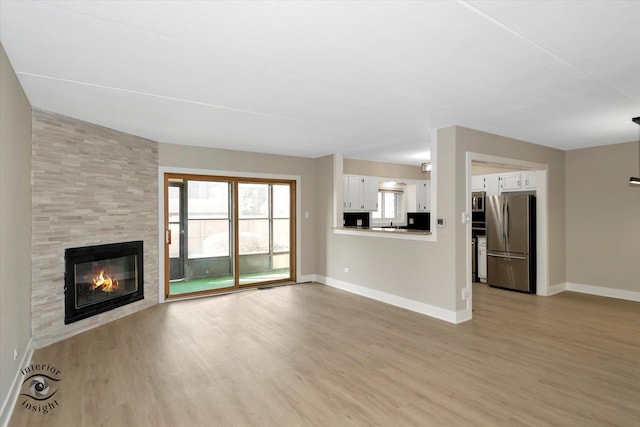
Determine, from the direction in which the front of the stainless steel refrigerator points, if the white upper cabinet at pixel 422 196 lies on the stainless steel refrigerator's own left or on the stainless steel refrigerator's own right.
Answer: on the stainless steel refrigerator's own right

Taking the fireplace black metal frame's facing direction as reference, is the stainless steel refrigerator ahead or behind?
ahead

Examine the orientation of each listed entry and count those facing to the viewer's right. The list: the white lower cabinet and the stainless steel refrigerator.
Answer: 0

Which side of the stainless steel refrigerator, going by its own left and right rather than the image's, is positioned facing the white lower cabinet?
right

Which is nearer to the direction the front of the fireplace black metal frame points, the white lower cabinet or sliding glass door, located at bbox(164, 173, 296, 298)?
the white lower cabinet

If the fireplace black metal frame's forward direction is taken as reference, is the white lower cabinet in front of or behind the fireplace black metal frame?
in front

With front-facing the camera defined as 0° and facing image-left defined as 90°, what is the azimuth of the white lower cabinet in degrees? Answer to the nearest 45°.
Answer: approximately 45°

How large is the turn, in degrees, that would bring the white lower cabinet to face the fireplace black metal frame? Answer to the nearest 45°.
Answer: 0° — it already faces it
